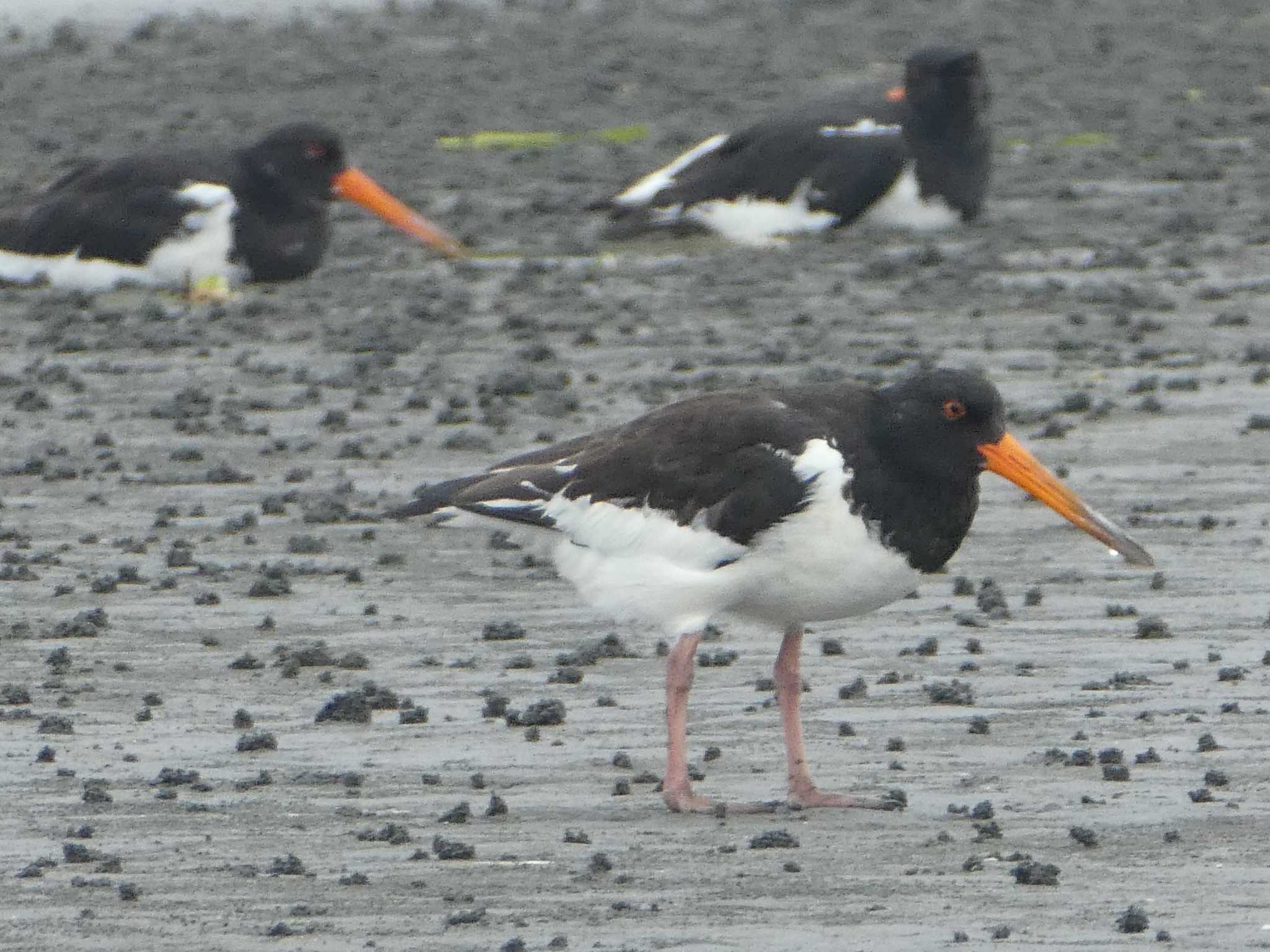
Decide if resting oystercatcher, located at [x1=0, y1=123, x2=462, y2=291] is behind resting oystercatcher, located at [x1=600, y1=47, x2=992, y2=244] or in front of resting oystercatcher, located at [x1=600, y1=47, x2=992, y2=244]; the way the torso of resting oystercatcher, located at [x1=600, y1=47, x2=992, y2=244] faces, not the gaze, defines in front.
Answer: behind

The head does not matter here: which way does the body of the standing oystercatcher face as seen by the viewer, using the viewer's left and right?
facing to the right of the viewer

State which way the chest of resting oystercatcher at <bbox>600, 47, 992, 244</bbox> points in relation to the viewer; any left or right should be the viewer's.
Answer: facing to the right of the viewer

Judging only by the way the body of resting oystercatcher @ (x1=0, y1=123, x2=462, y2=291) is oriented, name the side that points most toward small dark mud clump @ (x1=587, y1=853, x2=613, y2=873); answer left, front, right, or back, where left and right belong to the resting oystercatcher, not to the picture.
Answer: right

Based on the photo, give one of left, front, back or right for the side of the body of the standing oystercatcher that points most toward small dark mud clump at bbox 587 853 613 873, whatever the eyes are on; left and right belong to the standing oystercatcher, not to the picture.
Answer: right

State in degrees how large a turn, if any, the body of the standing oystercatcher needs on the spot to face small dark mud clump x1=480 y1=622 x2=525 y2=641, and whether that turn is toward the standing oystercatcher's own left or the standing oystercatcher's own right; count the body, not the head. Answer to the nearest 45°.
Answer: approximately 135° to the standing oystercatcher's own left

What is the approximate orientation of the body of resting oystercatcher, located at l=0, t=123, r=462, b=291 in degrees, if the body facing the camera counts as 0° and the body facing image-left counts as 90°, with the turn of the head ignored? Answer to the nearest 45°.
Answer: approximately 270°

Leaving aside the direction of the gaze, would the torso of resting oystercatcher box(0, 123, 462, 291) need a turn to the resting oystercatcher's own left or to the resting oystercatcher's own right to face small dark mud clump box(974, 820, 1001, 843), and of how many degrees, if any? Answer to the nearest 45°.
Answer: approximately 90° to the resting oystercatcher's own right

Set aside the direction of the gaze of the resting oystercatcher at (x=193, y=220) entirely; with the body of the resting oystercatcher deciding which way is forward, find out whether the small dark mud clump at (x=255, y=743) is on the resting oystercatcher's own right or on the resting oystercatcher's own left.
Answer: on the resting oystercatcher's own right
